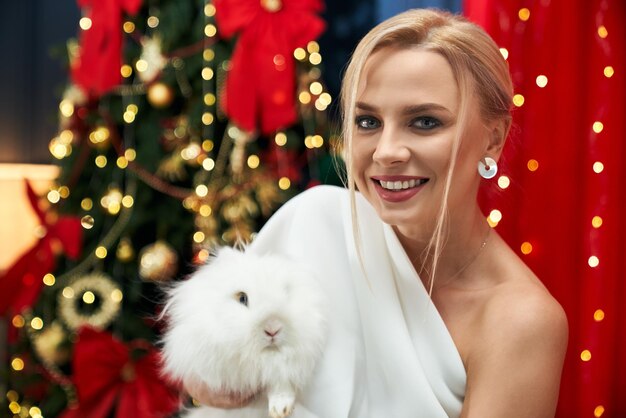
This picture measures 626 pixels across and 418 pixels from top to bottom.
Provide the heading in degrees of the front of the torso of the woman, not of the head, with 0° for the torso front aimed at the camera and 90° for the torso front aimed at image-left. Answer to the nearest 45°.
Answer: approximately 45°

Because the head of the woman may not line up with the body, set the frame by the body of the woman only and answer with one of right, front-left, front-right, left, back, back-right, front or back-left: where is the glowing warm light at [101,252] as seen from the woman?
right

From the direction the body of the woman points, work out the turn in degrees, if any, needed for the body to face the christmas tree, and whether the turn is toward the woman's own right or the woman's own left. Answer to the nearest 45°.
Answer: approximately 90° to the woman's own right

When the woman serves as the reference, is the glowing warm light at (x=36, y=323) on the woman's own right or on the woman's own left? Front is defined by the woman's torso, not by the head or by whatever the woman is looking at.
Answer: on the woman's own right

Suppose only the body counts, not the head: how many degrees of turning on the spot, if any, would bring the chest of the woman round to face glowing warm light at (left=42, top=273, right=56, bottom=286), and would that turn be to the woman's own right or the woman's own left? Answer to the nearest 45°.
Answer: approximately 90° to the woman's own right

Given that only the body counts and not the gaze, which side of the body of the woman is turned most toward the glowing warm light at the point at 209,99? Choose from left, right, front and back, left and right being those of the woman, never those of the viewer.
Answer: right

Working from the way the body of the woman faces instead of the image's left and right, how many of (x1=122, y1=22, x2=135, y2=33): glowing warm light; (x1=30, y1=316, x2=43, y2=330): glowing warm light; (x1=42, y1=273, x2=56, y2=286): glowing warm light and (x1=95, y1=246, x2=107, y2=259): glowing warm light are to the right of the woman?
4

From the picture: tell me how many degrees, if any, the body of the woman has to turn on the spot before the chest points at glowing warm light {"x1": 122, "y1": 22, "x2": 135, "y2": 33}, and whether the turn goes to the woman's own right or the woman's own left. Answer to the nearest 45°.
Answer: approximately 90° to the woman's own right

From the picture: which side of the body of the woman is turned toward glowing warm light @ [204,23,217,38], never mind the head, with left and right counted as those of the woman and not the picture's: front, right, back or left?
right

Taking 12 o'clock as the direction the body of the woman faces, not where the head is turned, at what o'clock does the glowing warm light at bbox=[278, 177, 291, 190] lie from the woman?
The glowing warm light is roughly at 4 o'clock from the woman.
